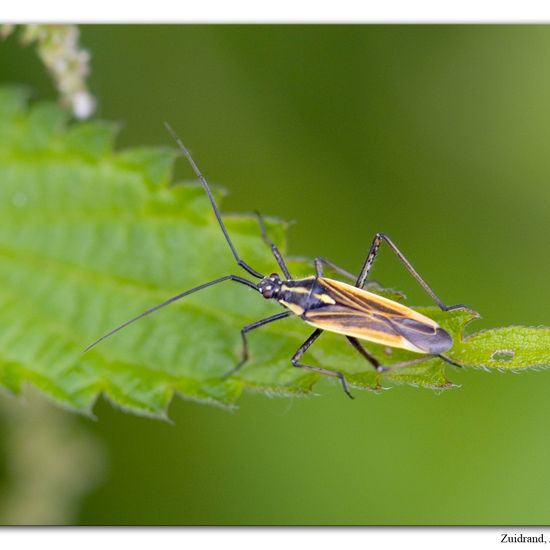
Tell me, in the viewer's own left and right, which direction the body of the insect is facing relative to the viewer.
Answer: facing to the left of the viewer
